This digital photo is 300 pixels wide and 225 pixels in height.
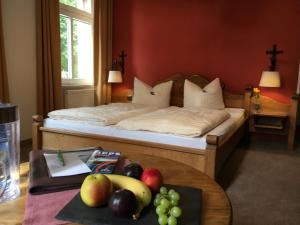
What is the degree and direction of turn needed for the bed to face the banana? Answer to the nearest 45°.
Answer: approximately 45° to its left

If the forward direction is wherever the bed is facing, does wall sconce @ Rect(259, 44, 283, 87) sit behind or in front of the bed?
behind

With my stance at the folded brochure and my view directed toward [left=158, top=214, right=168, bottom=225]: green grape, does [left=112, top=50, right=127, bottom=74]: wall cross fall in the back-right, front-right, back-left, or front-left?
back-left

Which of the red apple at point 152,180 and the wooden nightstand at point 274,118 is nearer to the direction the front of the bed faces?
the red apple

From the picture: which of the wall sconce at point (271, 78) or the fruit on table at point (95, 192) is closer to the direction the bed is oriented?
the fruit on table

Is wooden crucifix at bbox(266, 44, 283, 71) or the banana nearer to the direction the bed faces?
the banana

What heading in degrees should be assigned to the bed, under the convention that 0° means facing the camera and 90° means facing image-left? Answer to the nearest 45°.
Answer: approximately 45°

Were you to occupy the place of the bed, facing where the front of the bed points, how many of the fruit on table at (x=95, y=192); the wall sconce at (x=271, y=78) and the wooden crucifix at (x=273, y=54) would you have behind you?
2

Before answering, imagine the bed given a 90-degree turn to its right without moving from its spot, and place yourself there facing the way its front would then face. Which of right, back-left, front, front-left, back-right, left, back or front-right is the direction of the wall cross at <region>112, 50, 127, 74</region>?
front-right

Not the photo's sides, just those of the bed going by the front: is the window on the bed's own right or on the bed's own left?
on the bed's own right

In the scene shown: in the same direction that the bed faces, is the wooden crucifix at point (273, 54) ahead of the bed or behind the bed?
behind

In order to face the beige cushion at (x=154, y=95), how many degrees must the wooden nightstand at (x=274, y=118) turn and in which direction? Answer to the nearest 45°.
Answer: approximately 45° to its right
